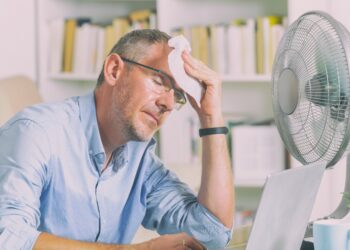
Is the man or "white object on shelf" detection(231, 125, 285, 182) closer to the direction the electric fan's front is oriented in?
the man

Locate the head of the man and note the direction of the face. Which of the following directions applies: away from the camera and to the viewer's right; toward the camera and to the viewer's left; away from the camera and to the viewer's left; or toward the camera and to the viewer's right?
toward the camera and to the viewer's right

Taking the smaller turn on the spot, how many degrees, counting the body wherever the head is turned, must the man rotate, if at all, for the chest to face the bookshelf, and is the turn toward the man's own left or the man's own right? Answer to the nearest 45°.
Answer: approximately 135° to the man's own left

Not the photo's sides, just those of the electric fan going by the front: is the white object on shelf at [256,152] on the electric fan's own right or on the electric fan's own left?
on the electric fan's own right

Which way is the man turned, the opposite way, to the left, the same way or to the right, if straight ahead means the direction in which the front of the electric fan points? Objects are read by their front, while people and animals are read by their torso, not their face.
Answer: to the left

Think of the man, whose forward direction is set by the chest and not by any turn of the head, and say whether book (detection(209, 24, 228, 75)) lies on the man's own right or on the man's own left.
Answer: on the man's own left

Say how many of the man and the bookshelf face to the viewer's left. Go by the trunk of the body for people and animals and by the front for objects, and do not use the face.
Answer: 0

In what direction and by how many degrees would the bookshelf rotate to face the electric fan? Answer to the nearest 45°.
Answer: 0° — it already faces it
